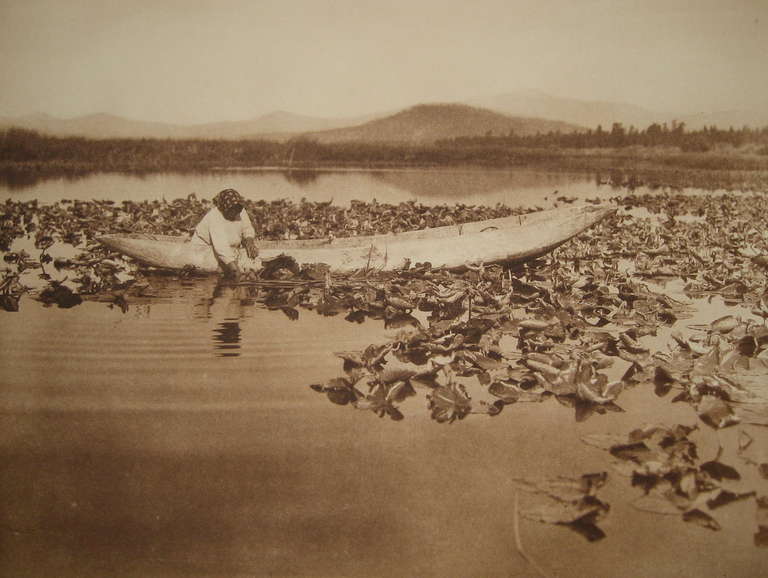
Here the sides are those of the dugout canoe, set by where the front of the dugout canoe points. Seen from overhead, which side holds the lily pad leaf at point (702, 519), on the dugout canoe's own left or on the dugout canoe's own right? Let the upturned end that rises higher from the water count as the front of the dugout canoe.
on the dugout canoe's own right

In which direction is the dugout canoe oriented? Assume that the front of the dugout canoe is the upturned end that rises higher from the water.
to the viewer's right
